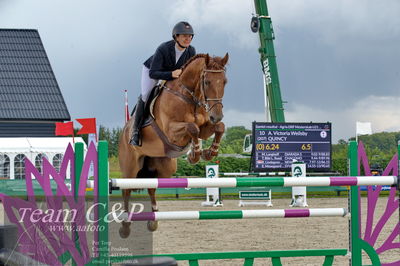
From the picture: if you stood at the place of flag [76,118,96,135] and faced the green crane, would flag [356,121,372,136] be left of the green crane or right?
right

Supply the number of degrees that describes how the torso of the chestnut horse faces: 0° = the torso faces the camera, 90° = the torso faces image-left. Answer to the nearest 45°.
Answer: approximately 315°

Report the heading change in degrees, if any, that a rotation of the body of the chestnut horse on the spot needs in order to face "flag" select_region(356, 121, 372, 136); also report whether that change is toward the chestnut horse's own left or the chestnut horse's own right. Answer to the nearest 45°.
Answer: approximately 90° to the chestnut horse's own left

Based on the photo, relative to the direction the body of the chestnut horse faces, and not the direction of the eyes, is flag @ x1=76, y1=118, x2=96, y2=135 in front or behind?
behind

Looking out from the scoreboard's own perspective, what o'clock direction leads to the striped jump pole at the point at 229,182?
The striped jump pole is roughly at 12 o'clock from the scoreboard.

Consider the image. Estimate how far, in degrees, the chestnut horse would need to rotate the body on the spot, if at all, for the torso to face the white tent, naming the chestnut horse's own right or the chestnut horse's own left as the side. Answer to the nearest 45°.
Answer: approximately 135° to the chestnut horse's own left

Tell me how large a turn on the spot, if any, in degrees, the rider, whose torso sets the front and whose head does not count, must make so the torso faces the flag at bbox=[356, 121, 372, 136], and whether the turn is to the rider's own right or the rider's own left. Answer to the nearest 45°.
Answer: approximately 90° to the rider's own left

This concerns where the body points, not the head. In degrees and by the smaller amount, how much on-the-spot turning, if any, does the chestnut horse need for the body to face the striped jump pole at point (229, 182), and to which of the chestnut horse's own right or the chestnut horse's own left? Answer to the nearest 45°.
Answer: approximately 45° to the chestnut horse's own right

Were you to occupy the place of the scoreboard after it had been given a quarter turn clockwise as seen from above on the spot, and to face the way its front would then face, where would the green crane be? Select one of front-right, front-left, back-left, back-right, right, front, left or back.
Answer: right
